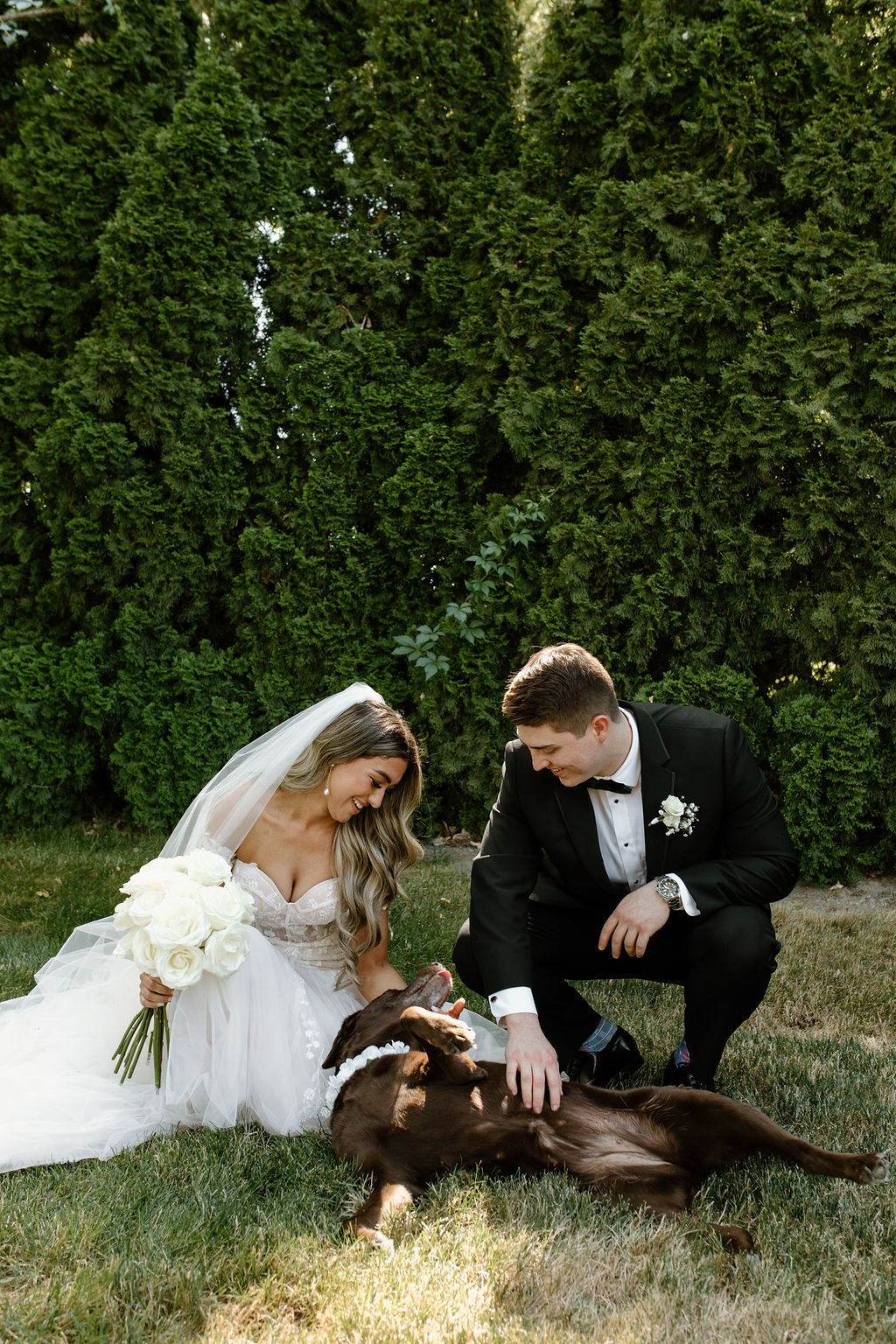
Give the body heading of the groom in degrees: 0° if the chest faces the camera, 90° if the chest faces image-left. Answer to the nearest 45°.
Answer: approximately 0°

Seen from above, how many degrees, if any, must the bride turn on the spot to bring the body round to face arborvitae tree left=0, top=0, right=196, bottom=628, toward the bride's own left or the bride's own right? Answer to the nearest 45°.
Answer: approximately 180°

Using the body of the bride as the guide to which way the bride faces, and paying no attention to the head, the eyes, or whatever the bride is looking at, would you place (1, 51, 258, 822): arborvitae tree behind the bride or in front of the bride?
behind

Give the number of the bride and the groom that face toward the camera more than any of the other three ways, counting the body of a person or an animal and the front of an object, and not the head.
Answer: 2

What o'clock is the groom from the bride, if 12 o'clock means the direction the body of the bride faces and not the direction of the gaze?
The groom is roughly at 10 o'clock from the bride.

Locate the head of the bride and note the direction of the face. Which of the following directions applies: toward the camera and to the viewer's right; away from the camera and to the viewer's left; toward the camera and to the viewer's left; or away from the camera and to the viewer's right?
toward the camera and to the viewer's right

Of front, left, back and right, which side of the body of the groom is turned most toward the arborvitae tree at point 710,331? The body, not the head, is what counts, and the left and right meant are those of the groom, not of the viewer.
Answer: back

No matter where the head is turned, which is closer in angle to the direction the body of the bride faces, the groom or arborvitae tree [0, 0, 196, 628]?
the groom

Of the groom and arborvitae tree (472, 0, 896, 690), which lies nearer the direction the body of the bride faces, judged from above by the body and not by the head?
the groom
